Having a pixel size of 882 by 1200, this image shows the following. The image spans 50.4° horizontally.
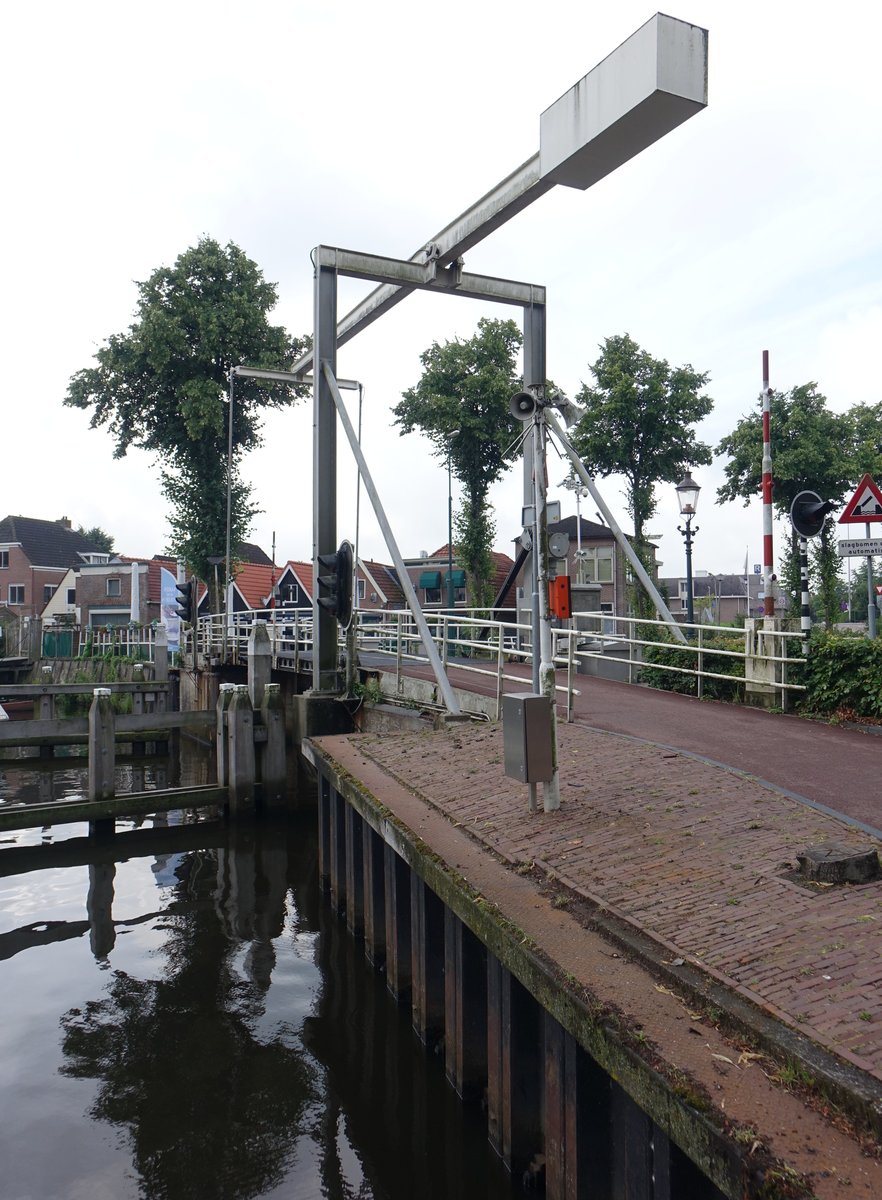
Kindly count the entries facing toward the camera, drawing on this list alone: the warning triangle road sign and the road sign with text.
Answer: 2

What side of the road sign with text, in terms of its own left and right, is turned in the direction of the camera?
front

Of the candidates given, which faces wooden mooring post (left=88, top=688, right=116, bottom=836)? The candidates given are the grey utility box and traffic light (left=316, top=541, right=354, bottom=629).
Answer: the traffic light

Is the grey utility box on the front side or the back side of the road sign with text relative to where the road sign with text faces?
on the front side

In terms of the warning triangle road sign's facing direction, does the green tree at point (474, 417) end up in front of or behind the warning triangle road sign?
behind

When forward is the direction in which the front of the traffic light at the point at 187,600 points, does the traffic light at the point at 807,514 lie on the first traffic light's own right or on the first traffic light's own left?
on the first traffic light's own left

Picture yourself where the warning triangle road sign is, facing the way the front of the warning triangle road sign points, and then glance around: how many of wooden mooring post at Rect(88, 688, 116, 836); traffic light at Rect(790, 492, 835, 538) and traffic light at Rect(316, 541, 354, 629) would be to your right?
3

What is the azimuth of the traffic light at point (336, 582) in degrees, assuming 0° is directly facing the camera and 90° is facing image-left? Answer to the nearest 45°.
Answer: approximately 90°

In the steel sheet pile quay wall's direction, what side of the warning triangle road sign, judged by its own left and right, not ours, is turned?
front
